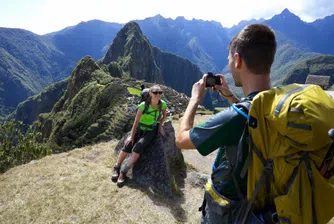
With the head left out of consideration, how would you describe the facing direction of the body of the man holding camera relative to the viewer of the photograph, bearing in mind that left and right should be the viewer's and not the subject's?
facing away from the viewer and to the left of the viewer

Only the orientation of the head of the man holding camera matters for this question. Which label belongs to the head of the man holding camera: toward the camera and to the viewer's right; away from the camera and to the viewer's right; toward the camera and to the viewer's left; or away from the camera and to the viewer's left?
away from the camera and to the viewer's left

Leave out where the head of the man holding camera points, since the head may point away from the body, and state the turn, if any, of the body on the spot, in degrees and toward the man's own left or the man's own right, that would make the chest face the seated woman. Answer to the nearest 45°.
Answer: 0° — they already face them
